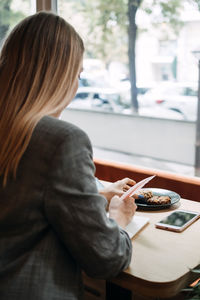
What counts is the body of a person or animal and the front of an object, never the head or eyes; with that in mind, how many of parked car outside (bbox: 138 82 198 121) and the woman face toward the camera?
0

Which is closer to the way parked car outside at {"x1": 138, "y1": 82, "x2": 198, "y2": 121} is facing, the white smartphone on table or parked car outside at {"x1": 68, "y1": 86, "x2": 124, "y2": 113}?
the parked car outside

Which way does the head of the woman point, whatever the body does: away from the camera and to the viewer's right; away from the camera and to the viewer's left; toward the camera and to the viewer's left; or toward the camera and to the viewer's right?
away from the camera and to the viewer's right

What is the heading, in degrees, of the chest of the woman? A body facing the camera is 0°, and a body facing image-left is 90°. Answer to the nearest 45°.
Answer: approximately 225°

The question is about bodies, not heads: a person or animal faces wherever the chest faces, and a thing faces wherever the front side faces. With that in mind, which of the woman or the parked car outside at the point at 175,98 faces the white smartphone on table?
the woman

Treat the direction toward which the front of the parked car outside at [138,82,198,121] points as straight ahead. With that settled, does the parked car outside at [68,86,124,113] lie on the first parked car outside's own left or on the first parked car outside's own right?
on the first parked car outside's own left

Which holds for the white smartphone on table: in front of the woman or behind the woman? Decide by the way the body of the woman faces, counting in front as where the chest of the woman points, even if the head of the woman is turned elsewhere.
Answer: in front

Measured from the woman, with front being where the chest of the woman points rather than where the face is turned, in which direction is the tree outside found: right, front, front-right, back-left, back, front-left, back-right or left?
front-left
